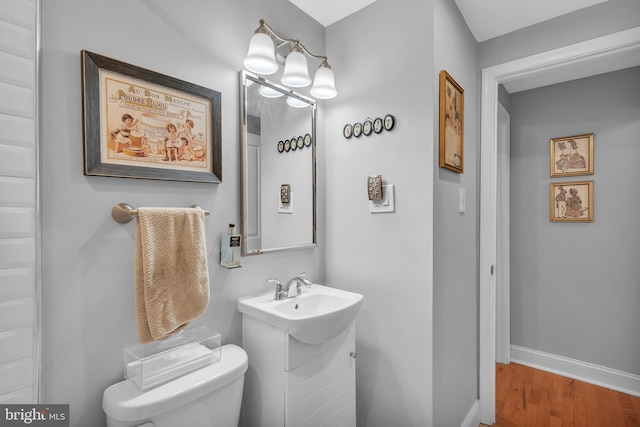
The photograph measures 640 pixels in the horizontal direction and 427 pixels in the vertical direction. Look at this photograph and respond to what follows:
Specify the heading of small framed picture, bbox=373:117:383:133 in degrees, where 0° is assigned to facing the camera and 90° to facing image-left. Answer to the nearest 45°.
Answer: approximately 45°

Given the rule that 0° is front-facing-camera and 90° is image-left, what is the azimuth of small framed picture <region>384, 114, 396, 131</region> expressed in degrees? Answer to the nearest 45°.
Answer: approximately 45°

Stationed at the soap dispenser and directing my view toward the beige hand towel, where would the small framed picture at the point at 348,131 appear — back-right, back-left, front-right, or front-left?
back-left

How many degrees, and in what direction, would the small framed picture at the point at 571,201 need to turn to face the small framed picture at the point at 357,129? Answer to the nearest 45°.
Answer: approximately 45° to its right

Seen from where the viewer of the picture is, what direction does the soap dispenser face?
facing the viewer and to the right of the viewer
